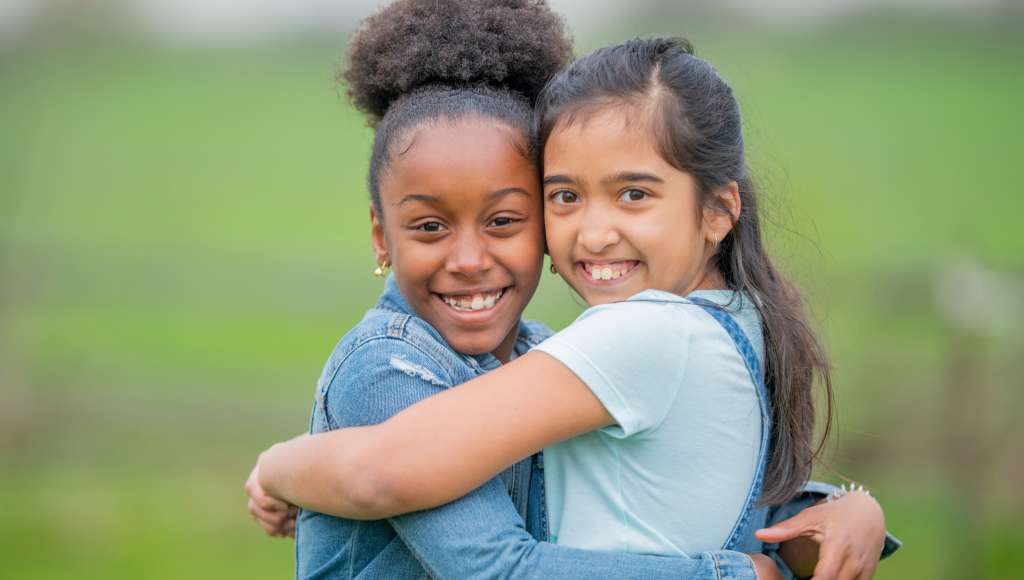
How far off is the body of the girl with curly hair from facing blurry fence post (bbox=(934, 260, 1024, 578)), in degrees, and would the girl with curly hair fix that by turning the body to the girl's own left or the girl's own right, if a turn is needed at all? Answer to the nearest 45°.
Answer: approximately 90° to the girl's own left
